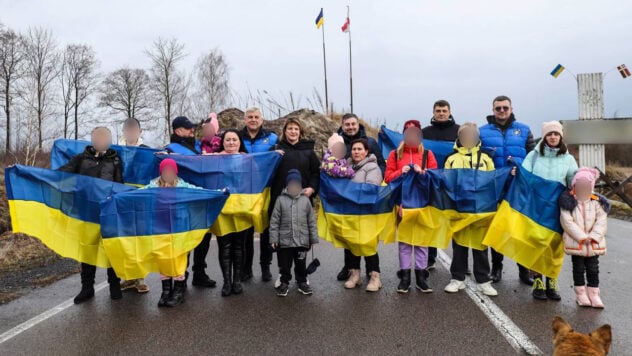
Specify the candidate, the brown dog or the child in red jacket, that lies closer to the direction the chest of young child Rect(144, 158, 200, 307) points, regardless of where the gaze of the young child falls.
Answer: the brown dog

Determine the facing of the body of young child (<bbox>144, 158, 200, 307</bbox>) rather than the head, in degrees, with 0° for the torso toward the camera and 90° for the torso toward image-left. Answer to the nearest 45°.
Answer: approximately 0°

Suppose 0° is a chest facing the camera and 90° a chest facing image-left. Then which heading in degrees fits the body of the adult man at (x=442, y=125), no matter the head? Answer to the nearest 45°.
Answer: approximately 0°

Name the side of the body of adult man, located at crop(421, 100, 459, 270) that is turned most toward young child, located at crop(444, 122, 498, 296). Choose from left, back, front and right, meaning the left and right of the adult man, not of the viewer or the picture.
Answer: front

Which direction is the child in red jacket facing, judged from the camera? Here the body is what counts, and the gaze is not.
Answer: toward the camera

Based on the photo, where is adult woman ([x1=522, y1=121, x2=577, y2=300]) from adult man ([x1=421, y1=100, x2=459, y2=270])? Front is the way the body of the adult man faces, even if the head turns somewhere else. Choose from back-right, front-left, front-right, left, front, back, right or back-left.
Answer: front-left

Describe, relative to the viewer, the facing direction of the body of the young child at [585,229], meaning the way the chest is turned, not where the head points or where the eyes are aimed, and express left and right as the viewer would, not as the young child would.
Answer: facing the viewer

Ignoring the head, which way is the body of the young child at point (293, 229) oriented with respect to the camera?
toward the camera

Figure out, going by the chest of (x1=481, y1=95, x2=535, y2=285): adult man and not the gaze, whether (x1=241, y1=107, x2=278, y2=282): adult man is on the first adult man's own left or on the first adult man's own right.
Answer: on the first adult man's own right

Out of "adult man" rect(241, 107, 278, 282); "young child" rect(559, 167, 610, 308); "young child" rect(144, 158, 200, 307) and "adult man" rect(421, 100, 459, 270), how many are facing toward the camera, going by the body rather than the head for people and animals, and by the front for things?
4

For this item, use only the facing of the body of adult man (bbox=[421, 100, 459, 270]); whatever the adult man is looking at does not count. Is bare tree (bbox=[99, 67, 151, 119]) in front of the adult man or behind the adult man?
behind

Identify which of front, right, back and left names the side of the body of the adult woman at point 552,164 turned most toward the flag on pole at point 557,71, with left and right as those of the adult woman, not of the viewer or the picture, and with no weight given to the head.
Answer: back
